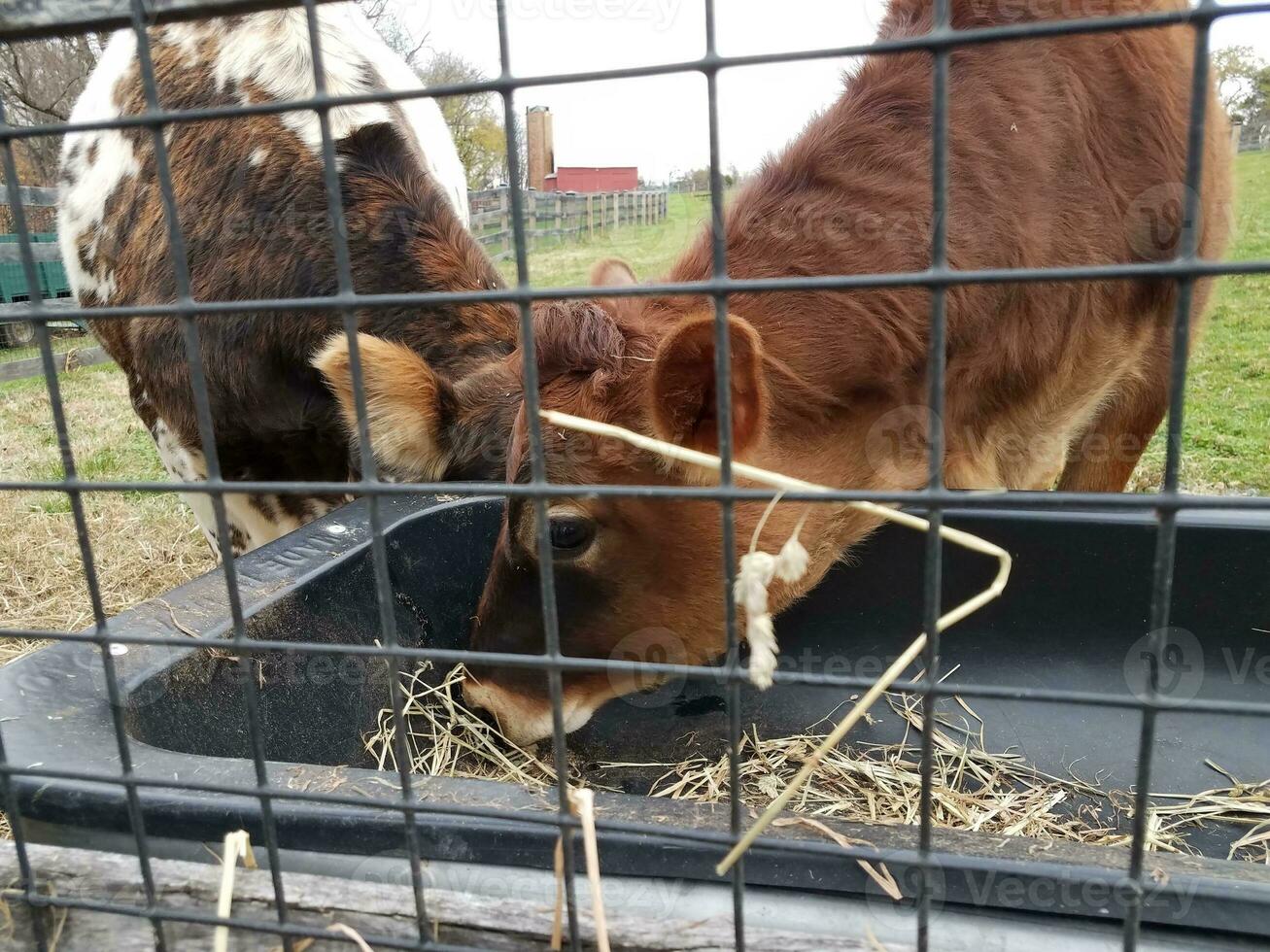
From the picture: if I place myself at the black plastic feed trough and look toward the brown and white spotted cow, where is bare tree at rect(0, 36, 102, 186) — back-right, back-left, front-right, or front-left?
front-right

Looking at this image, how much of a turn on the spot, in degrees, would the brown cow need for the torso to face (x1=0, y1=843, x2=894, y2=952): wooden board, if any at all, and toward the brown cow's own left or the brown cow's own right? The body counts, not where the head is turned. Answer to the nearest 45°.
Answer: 0° — it already faces it

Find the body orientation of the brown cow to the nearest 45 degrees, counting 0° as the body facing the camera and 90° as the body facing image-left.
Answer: approximately 45°

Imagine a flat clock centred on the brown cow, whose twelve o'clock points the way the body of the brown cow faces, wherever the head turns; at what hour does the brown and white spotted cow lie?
The brown and white spotted cow is roughly at 2 o'clock from the brown cow.

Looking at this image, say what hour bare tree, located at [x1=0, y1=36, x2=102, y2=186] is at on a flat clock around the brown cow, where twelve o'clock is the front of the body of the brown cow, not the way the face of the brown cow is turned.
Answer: The bare tree is roughly at 3 o'clock from the brown cow.

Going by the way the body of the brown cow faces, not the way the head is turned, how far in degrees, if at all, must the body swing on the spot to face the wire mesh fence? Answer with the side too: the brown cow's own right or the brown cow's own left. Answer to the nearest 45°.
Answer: approximately 45° to the brown cow's own left

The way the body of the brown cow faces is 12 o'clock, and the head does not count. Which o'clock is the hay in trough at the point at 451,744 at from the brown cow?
The hay in trough is roughly at 1 o'clock from the brown cow.

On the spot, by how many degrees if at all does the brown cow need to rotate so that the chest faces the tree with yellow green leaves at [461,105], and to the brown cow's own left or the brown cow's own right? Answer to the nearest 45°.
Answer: approximately 90° to the brown cow's own right

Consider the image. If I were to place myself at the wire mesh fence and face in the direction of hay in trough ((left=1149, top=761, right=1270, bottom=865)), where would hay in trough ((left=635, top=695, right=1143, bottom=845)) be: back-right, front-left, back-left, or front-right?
front-left
